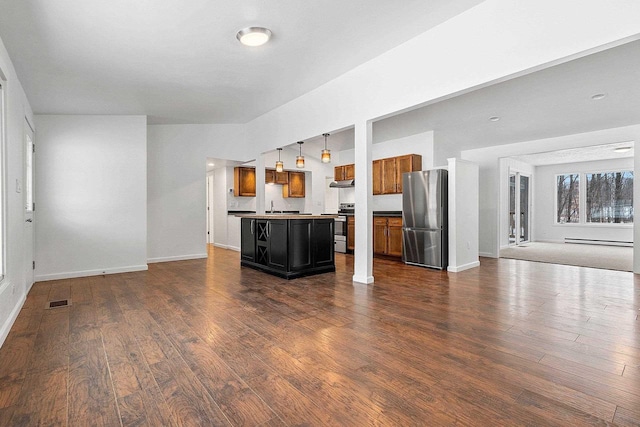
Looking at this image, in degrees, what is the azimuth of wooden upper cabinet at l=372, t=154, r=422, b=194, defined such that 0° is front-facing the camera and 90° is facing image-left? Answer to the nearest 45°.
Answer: approximately 45°

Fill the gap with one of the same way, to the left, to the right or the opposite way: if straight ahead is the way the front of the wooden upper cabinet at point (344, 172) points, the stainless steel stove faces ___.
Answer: the same way

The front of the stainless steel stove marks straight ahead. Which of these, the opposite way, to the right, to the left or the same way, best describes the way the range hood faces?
the same way

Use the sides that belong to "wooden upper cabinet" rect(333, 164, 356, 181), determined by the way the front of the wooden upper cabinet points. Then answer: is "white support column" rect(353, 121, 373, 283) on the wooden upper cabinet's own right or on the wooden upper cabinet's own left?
on the wooden upper cabinet's own left

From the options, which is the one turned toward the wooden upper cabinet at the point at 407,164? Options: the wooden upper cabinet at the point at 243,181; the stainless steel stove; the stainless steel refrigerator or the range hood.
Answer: the wooden upper cabinet at the point at 243,181

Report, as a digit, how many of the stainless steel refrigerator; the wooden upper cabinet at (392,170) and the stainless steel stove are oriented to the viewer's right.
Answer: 0

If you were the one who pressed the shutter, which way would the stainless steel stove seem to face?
facing the viewer and to the left of the viewer

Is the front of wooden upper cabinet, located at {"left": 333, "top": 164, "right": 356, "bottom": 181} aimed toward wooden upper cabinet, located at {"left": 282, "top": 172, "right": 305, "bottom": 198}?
no

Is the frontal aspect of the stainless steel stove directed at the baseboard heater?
no

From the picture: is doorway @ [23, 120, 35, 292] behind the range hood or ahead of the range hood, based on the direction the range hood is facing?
ahead

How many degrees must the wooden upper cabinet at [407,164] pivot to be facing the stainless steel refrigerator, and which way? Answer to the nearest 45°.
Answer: approximately 45° to its left

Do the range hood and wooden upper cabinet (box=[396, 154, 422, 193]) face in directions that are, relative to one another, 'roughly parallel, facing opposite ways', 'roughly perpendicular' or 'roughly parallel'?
roughly parallel

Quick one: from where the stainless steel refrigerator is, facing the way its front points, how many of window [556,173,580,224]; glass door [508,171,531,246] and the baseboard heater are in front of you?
0

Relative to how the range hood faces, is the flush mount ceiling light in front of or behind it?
in front

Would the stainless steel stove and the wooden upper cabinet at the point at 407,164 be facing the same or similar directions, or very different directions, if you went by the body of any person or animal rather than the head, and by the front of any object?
same or similar directions

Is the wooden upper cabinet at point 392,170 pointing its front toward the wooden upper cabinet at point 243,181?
no

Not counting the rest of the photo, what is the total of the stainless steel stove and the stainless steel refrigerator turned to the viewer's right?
0

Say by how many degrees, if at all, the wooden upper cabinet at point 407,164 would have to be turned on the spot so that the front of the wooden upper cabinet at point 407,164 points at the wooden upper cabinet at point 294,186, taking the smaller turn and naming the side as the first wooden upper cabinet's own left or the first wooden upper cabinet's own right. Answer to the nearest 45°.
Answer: approximately 90° to the first wooden upper cabinet's own right

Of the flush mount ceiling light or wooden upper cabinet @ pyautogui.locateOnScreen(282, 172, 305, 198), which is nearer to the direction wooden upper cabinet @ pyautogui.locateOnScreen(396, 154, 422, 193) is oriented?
the flush mount ceiling light
